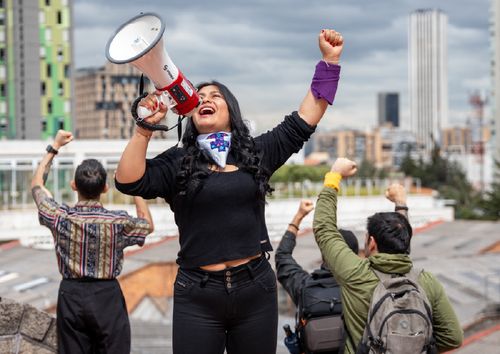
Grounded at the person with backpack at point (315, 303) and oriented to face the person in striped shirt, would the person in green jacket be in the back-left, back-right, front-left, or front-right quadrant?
back-left

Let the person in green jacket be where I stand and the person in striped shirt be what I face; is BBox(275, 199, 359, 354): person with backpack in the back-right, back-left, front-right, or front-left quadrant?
front-right

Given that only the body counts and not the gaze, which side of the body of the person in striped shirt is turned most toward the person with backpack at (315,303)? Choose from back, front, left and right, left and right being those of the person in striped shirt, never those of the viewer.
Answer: right

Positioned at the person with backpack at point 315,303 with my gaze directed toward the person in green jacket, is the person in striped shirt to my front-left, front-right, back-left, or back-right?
back-right

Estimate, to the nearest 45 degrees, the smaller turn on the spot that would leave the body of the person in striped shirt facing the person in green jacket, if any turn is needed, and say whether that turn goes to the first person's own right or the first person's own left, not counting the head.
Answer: approximately 135° to the first person's own right

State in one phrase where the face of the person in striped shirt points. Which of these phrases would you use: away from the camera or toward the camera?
away from the camera

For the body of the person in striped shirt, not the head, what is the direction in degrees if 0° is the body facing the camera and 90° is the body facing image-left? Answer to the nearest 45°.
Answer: approximately 180°
